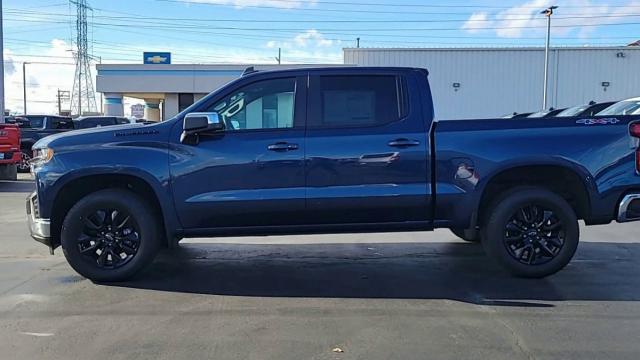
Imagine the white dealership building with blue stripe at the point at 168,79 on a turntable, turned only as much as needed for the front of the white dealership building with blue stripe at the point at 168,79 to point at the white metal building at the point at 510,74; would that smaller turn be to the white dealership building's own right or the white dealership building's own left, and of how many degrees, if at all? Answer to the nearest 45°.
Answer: approximately 90° to the white dealership building's own left

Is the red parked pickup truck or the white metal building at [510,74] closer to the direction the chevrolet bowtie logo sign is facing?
the red parked pickup truck

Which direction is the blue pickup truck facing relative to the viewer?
to the viewer's left

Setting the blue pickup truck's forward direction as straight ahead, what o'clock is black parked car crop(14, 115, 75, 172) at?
The black parked car is roughly at 2 o'clock from the blue pickup truck.

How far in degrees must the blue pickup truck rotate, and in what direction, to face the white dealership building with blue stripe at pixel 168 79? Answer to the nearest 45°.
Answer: approximately 90° to its right

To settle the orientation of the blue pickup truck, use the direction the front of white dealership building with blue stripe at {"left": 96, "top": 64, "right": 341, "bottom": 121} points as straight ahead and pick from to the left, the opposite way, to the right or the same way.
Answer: to the right

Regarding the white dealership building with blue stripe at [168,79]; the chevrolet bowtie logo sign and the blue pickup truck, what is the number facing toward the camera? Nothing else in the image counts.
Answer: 2

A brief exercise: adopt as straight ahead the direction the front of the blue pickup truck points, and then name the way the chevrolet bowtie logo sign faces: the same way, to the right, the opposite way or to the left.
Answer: to the left
